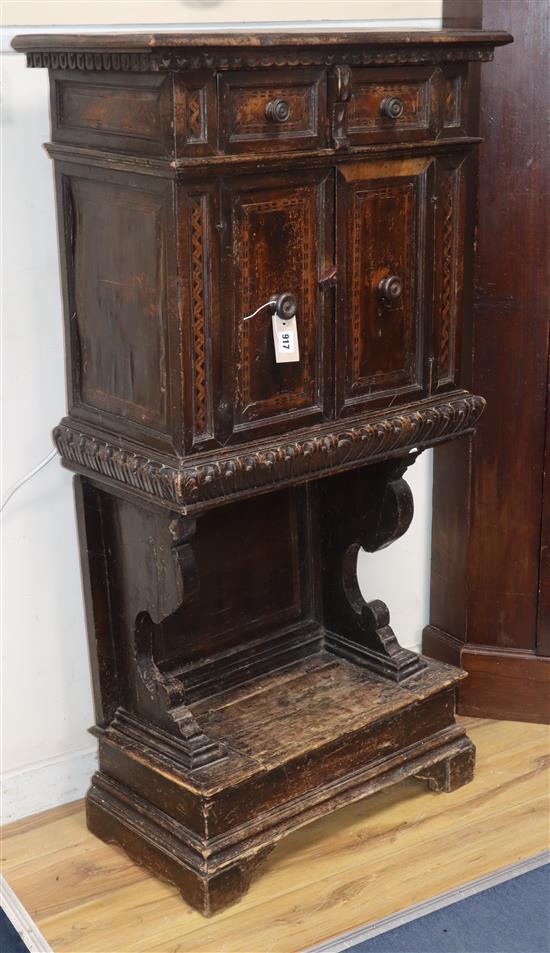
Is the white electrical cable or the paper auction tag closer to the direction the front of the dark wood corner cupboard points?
the paper auction tag

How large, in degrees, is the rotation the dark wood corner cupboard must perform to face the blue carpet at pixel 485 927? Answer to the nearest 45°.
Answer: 0° — it already faces it

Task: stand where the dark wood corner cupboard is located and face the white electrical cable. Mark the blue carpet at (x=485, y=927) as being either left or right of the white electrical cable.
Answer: left

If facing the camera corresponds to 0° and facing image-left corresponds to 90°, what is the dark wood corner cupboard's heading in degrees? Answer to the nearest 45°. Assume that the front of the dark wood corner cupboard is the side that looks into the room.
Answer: approximately 0°

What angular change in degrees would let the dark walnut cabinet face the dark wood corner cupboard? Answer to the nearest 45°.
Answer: approximately 90° to its left

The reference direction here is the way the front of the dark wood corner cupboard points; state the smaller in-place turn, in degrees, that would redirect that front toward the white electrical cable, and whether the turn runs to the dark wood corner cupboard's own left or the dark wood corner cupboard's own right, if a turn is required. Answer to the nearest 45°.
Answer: approximately 45° to the dark wood corner cupboard's own right

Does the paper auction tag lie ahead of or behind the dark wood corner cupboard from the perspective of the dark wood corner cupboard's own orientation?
ahead

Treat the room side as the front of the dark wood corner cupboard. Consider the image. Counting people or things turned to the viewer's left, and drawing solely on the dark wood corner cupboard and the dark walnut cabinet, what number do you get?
0
